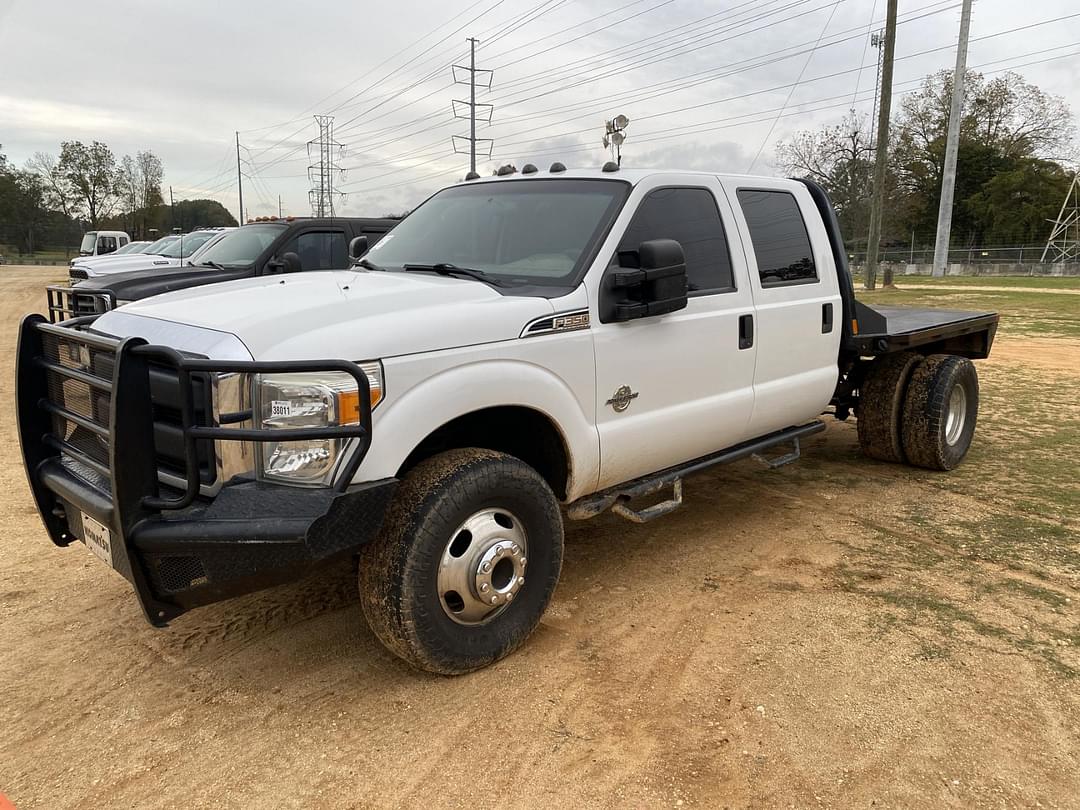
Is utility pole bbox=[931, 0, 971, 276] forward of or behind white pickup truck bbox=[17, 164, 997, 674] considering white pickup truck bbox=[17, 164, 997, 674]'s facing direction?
behind

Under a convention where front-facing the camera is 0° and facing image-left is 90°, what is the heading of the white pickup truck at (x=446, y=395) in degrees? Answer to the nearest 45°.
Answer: approximately 45°

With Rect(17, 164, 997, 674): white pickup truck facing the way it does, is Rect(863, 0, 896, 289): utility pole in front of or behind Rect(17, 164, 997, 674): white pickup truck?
behind
